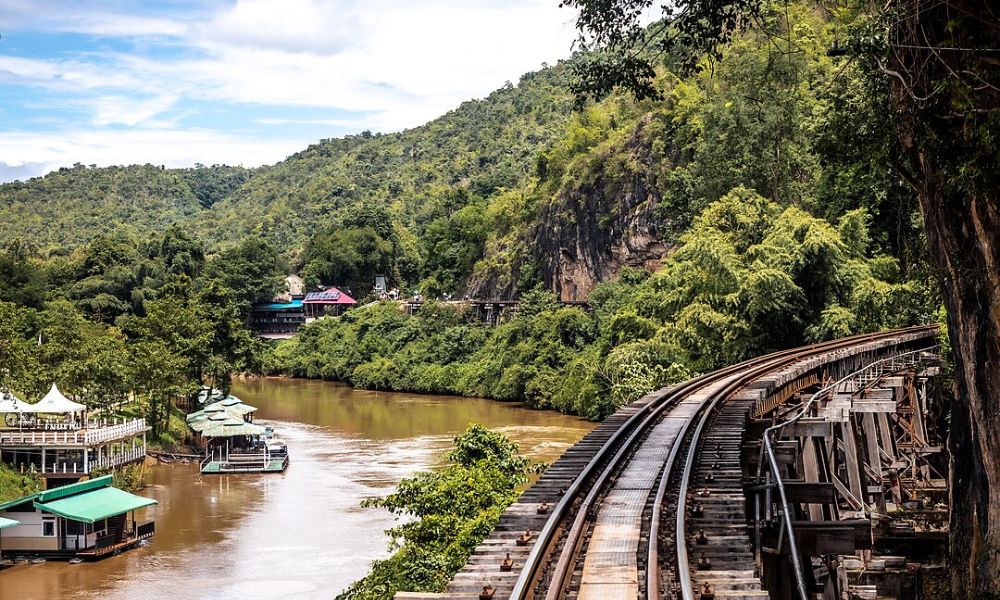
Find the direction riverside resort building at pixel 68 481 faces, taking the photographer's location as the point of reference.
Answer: facing the viewer and to the right of the viewer

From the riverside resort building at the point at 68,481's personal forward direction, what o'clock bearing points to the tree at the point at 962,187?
The tree is roughly at 1 o'clock from the riverside resort building.

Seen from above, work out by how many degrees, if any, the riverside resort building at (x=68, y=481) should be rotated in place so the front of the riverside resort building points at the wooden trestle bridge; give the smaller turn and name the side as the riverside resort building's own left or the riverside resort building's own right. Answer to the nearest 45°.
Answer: approximately 45° to the riverside resort building's own right
